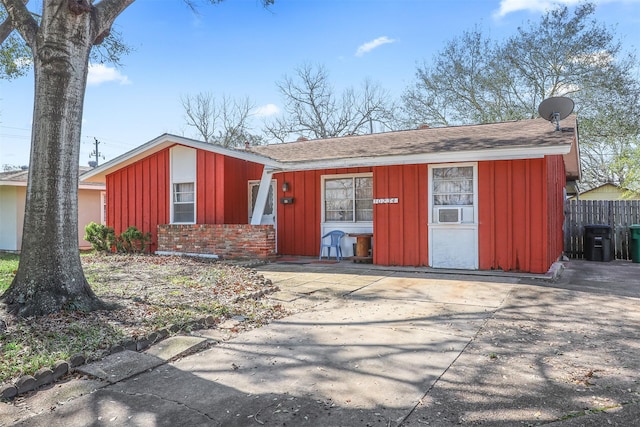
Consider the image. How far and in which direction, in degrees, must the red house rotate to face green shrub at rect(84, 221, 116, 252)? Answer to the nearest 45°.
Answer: approximately 90° to its right

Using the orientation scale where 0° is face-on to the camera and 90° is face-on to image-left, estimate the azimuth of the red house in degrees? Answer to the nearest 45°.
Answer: approximately 0°

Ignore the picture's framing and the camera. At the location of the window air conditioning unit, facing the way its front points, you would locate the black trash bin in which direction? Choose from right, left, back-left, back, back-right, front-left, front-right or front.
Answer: back-left

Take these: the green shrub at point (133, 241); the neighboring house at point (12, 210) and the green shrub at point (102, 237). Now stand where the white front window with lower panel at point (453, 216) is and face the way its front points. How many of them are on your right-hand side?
3

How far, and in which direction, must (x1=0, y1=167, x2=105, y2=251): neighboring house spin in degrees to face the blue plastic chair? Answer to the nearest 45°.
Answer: approximately 45° to its left

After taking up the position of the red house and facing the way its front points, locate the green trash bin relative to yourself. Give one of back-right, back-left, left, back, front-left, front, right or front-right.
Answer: left

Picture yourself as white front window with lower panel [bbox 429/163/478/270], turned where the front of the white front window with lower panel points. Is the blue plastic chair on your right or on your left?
on your right

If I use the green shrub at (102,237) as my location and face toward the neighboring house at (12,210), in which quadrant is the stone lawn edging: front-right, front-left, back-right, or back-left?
back-left

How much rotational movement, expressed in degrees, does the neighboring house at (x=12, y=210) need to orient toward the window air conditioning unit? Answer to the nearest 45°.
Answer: approximately 45° to its left

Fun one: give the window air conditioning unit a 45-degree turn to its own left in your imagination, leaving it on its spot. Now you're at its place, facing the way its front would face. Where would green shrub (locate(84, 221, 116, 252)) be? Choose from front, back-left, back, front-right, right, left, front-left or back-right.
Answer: back-right

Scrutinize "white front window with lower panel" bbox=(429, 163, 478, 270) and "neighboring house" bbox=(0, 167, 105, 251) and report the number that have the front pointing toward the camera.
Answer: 2

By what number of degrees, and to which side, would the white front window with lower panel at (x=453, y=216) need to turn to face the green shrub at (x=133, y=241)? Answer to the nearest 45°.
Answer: approximately 90° to its right
